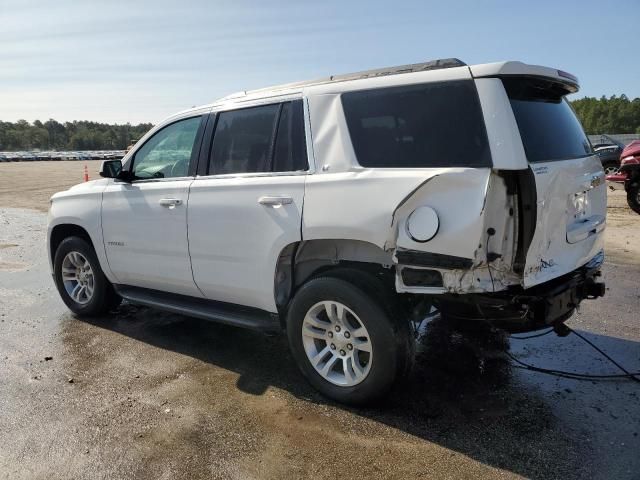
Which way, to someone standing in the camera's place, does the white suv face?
facing away from the viewer and to the left of the viewer

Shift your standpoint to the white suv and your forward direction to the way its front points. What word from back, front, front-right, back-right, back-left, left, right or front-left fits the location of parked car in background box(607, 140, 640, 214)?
right
